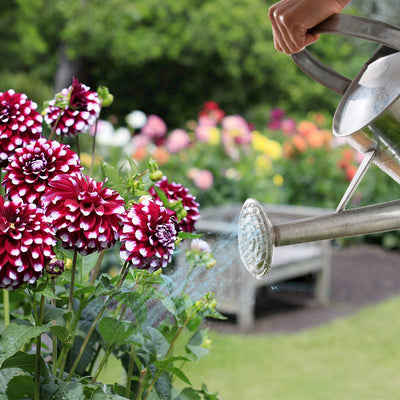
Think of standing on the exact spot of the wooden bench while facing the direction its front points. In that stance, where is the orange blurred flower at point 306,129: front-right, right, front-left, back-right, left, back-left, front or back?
back-left

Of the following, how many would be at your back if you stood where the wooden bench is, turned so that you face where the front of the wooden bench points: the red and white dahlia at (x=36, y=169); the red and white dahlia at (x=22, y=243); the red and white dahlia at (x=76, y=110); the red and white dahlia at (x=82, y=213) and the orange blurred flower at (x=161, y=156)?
1

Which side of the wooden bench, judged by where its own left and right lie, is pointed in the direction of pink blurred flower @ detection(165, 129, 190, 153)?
back

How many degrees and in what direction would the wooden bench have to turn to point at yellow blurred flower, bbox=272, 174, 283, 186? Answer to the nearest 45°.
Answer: approximately 135° to its left

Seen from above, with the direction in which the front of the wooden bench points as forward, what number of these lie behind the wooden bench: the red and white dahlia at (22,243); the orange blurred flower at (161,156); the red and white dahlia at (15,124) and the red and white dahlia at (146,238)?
1

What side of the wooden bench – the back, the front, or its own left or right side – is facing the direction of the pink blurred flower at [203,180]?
back

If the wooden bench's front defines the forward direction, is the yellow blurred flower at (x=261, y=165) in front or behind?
behind

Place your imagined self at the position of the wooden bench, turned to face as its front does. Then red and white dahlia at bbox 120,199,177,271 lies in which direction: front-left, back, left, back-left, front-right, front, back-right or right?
front-right

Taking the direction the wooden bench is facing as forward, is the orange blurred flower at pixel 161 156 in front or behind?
behind

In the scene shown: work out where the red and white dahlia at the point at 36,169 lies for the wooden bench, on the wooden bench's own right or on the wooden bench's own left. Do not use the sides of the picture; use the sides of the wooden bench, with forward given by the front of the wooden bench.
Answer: on the wooden bench's own right

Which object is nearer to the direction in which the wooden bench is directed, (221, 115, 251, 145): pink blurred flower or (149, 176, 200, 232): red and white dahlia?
the red and white dahlia

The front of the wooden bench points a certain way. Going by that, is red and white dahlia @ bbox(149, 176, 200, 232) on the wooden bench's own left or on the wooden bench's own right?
on the wooden bench's own right

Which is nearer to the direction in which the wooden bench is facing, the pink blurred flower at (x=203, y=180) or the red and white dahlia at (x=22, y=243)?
the red and white dahlia
